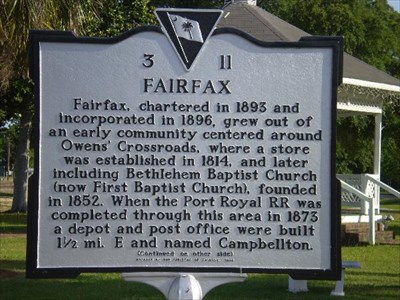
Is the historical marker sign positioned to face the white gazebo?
no

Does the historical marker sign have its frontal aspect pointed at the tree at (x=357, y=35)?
no

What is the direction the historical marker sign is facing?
toward the camera
